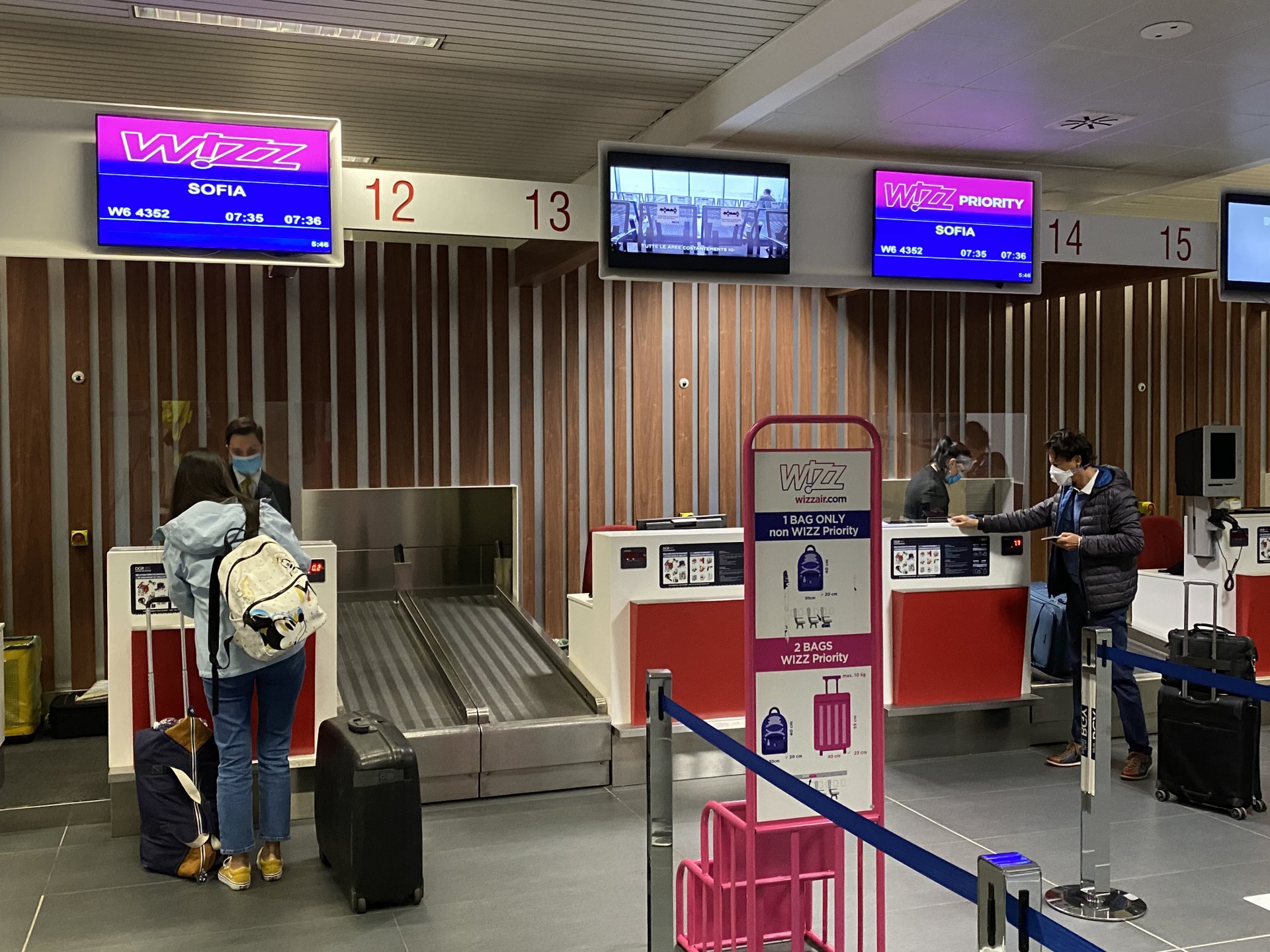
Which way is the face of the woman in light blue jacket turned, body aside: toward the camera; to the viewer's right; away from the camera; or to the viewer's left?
away from the camera

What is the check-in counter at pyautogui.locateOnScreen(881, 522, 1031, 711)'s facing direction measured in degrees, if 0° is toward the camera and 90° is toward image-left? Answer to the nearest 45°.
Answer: approximately 0°

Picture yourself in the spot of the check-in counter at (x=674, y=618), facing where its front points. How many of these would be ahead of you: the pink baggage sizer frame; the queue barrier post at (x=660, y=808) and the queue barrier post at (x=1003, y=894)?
3

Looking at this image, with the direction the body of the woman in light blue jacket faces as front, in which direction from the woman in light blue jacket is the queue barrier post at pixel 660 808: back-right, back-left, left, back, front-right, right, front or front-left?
back-right

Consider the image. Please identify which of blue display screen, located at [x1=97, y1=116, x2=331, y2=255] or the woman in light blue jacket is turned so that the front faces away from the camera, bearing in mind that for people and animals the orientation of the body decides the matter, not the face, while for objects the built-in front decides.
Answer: the woman in light blue jacket

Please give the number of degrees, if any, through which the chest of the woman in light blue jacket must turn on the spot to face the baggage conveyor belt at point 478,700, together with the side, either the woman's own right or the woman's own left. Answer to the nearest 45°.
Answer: approximately 45° to the woman's own right

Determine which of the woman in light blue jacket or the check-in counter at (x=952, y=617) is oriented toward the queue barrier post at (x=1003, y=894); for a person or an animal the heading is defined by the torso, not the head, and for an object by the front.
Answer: the check-in counter

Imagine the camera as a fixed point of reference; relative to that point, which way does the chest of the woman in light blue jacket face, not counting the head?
away from the camera

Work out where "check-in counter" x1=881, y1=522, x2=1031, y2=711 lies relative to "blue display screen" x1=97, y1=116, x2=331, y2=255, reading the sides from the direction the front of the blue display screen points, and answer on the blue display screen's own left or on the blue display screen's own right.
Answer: on the blue display screen's own left
